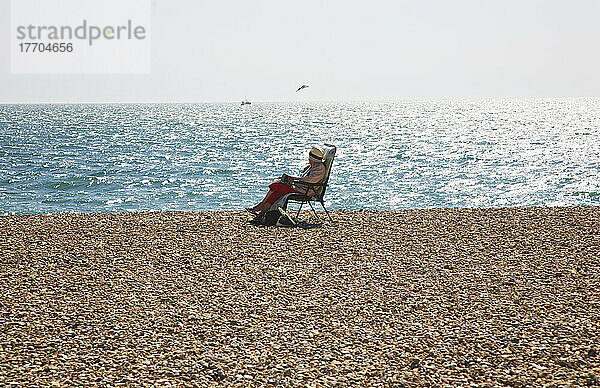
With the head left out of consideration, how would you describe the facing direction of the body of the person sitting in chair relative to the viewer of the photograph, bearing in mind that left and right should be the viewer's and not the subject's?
facing to the left of the viewer
